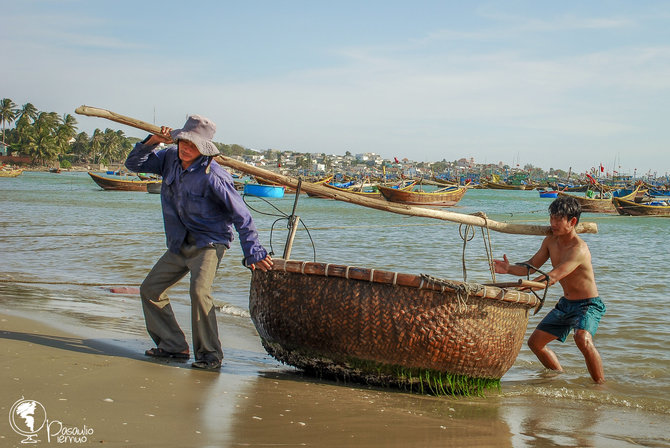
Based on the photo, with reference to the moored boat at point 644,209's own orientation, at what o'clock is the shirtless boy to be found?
The shirtless boy is roughly at 9 o'clock from the moored boat.

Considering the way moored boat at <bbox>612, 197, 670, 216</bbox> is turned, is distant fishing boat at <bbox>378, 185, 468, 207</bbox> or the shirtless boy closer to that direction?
the distant fishing boat

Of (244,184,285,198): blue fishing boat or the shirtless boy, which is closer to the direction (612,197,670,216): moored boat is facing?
the blue fishing boat

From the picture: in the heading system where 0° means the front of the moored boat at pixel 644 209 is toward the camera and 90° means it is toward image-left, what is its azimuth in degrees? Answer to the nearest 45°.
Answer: approximately 90°

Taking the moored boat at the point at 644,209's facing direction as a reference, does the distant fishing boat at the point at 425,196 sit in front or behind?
in front

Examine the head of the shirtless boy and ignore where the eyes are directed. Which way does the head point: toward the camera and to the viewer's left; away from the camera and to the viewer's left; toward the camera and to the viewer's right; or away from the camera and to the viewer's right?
toward the camera and to the viewer's left

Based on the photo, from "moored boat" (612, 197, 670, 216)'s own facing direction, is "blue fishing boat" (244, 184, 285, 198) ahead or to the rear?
ahead

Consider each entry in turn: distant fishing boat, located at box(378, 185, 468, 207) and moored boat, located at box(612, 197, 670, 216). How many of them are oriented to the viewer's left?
2

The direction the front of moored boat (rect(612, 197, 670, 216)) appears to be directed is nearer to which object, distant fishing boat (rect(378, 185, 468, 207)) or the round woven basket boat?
the distant fishing boat
